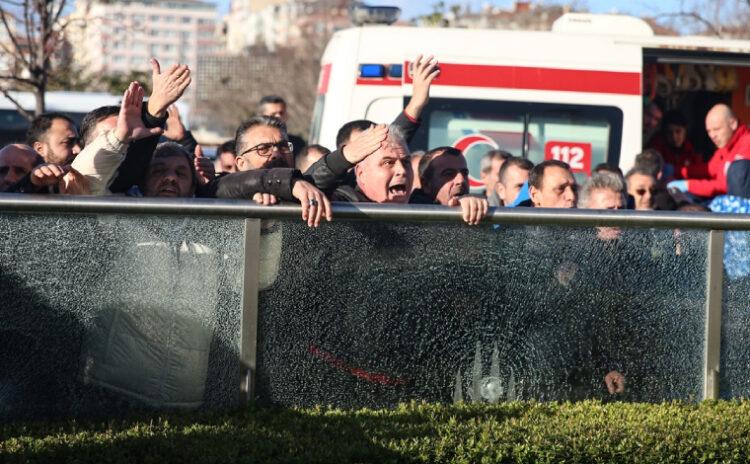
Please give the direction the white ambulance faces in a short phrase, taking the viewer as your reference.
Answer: facing to the right of the viewer

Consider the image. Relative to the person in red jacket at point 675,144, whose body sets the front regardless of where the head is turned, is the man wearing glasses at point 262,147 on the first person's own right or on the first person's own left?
on the first person's own right

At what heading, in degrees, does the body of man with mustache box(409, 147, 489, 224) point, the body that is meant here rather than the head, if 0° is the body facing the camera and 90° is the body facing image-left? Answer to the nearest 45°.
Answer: approximately 315°

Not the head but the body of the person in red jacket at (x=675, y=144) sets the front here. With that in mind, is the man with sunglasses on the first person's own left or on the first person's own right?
on the first person's own right

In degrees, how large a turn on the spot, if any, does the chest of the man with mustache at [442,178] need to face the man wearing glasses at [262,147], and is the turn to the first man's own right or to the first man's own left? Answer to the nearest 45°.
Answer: approximately 90° to the first man's own right

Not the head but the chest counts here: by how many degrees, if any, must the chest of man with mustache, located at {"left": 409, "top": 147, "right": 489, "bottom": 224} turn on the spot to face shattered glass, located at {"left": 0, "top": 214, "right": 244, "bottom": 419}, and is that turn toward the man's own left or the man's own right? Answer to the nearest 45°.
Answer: approximately 90° to the man's own right

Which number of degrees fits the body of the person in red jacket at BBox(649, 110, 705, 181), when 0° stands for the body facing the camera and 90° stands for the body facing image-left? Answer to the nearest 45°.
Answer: approximately 315°

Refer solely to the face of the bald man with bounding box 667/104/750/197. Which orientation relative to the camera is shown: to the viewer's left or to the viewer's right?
to the viewer's left
